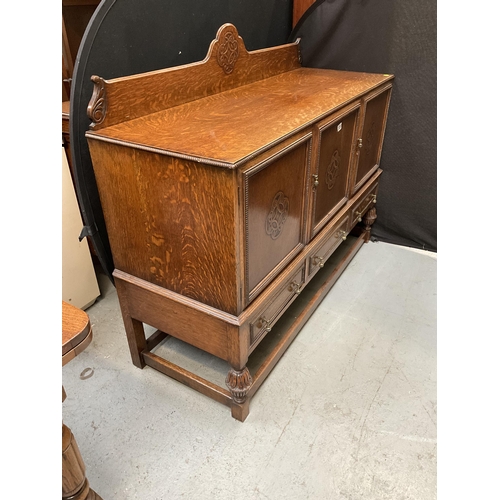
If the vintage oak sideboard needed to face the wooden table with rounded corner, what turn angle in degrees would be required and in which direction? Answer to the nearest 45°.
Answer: approximately 90° to its right

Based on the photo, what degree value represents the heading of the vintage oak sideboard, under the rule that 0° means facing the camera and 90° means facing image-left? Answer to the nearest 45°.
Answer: approximately 315°
